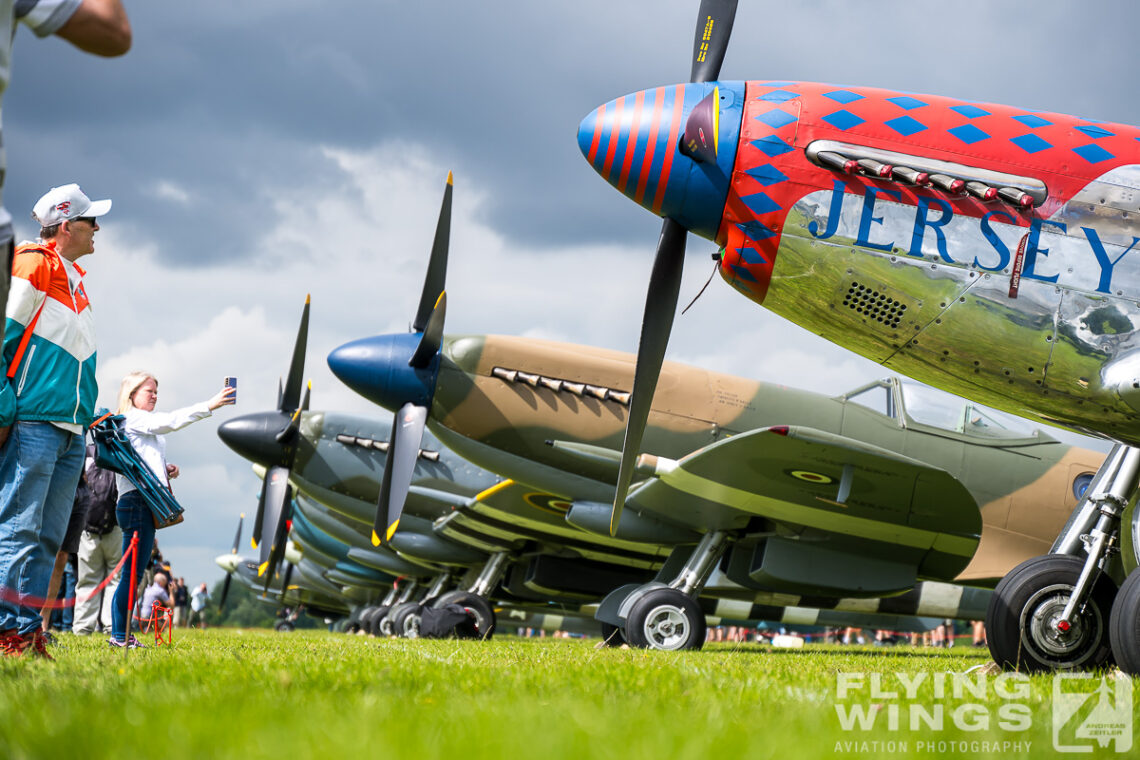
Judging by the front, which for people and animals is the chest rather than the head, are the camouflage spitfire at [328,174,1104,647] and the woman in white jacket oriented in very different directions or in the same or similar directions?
very different directions

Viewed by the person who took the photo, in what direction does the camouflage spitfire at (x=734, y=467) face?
facing to the left of the viewer

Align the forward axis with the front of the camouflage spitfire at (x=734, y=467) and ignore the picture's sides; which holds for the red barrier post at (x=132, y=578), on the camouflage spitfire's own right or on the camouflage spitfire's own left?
on the camouflage spitfire's own left

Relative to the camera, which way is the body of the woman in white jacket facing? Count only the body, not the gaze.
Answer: to the viewer's right

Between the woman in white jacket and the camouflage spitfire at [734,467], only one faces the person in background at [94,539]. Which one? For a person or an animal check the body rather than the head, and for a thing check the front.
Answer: the camouflage spitfire

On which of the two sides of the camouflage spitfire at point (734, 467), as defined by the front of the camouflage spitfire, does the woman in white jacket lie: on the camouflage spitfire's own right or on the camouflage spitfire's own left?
on the camouflage spitfire's own left

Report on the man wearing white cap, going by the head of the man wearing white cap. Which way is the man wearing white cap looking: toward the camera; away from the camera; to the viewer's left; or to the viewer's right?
to the viewer's right

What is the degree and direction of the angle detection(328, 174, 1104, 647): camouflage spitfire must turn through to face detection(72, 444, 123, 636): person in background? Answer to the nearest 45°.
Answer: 0° — it already faces them

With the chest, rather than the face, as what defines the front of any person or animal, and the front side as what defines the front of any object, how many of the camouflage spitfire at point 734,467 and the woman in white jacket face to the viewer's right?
1

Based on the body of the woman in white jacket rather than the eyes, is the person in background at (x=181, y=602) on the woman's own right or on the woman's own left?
on the woman's own left
